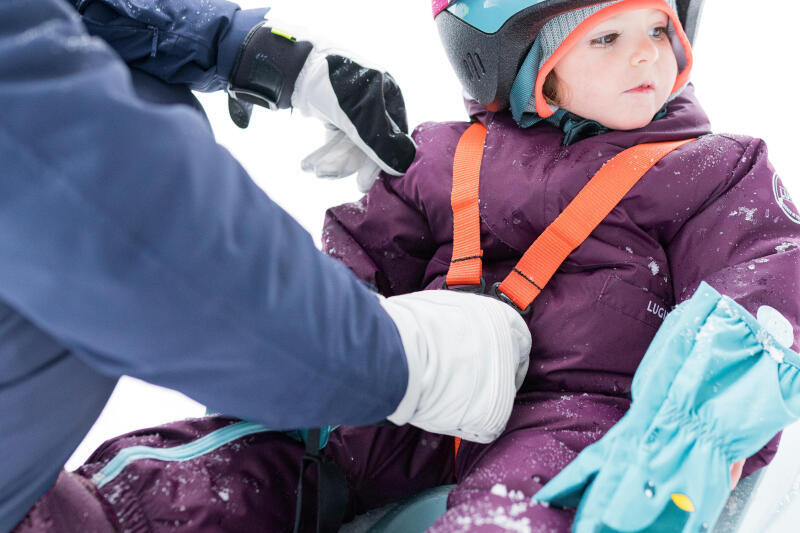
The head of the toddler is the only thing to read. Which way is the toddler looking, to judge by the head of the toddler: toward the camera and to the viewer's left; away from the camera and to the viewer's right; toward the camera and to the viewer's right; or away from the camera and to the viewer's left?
toward the camera and to the viewer's right

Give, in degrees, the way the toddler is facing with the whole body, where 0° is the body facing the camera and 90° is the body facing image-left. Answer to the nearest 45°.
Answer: approximately 45°
